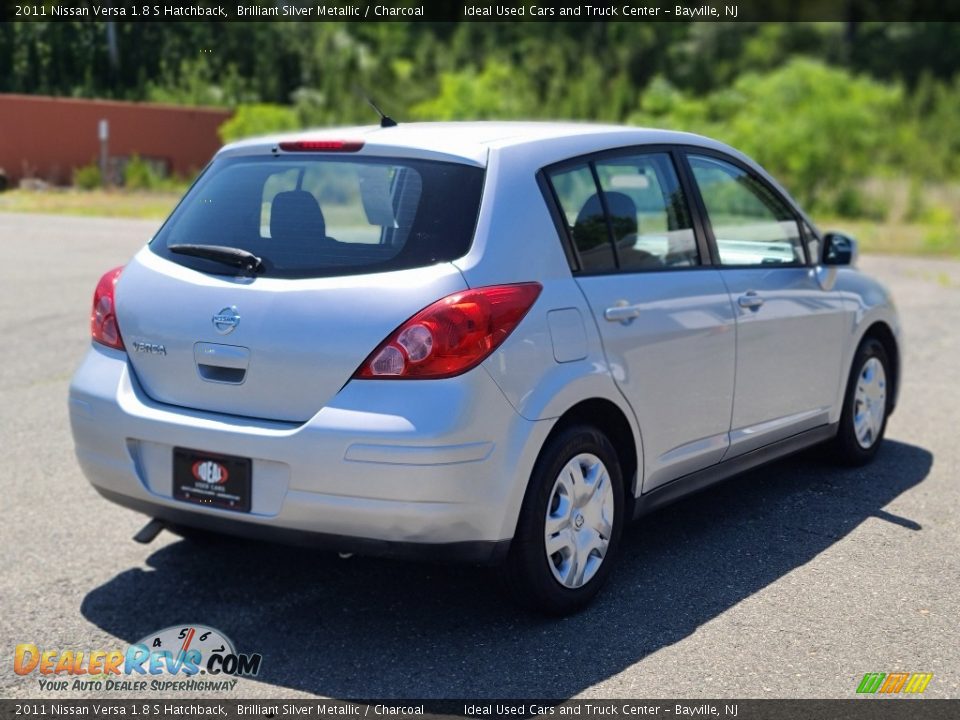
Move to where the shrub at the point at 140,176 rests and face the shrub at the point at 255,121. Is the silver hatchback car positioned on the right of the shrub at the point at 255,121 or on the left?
right

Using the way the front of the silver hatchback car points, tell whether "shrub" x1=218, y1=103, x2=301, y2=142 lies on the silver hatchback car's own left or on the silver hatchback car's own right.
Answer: on the silver hatchback car's own left

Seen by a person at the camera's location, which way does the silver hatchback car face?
facing away from the viewer and to the right of the viewer

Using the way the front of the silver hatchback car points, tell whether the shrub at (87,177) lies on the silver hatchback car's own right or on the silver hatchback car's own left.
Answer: on the silver hatchback car's own left
